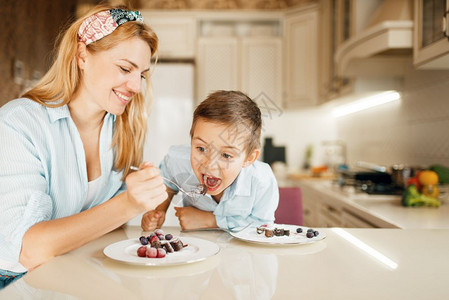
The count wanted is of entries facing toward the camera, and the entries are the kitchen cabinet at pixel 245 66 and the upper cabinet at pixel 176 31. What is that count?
2

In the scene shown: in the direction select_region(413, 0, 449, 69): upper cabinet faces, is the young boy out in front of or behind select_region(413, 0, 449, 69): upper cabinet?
in front

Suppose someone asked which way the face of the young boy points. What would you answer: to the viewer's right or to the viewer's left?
to the viewer's left

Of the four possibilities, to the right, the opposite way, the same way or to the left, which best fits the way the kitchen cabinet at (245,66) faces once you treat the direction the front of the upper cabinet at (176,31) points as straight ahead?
the same way

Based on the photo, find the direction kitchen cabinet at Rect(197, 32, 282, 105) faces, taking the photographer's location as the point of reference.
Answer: facing the viewer

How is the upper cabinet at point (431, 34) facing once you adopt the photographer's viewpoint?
facing the viewer and to the left of the viewer

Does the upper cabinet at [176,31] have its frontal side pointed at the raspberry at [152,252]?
yes

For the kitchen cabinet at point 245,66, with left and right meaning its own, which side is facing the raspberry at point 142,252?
front

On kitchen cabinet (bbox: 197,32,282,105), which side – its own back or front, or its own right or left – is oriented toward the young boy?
front

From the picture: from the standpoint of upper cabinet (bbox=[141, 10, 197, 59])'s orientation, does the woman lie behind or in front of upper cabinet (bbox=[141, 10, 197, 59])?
in front

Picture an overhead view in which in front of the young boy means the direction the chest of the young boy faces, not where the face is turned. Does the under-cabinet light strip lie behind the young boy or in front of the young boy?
behind

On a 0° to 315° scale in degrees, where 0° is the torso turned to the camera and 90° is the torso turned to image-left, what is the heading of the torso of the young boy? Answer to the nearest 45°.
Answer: approximately 45°

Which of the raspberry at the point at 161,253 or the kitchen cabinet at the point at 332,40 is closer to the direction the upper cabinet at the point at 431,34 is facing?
the raspberry
